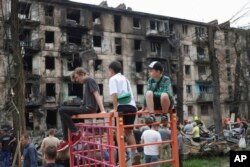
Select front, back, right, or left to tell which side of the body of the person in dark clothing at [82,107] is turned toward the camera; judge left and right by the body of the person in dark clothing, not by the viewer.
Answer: left

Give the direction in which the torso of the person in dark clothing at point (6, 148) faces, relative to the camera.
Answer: away from the camera

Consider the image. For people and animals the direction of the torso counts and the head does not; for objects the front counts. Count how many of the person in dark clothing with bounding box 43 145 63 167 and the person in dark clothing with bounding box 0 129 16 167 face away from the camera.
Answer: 2

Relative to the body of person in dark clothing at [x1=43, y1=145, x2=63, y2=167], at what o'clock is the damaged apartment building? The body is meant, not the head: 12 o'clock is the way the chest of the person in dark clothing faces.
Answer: The damaged apartment building is roughly at 12 o'clock from the person in dark clothing.

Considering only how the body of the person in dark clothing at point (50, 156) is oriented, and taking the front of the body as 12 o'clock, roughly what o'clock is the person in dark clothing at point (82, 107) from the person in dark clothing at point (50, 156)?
the person in dark clothing at point (82, 107) is roughly at 1 o'clock from the person in dark clothing at point (50, 156).

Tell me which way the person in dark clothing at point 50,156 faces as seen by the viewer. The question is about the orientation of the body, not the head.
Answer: away from the camera
